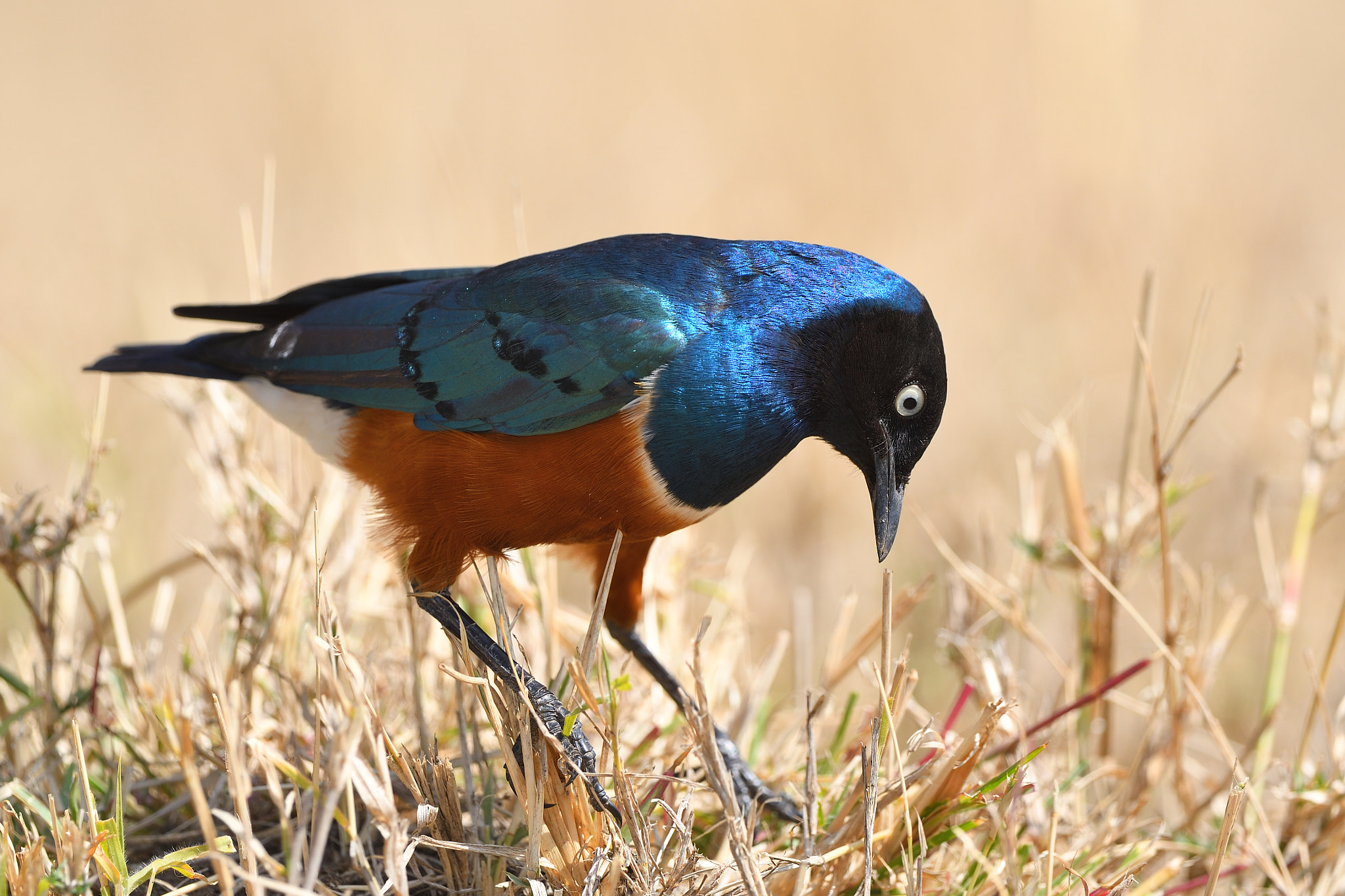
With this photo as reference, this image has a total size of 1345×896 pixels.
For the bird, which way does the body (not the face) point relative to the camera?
to the viewer's right
